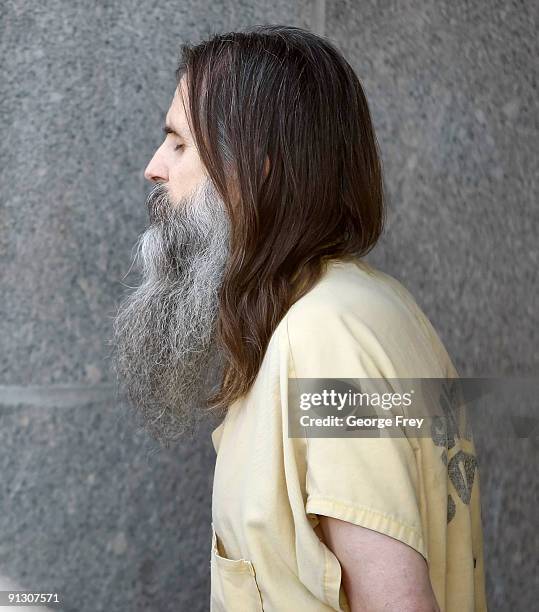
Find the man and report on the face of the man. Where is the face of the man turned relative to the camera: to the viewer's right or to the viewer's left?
to the viewer's left

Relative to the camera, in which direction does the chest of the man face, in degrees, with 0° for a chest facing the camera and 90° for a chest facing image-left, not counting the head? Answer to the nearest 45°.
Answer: approximately 90°
